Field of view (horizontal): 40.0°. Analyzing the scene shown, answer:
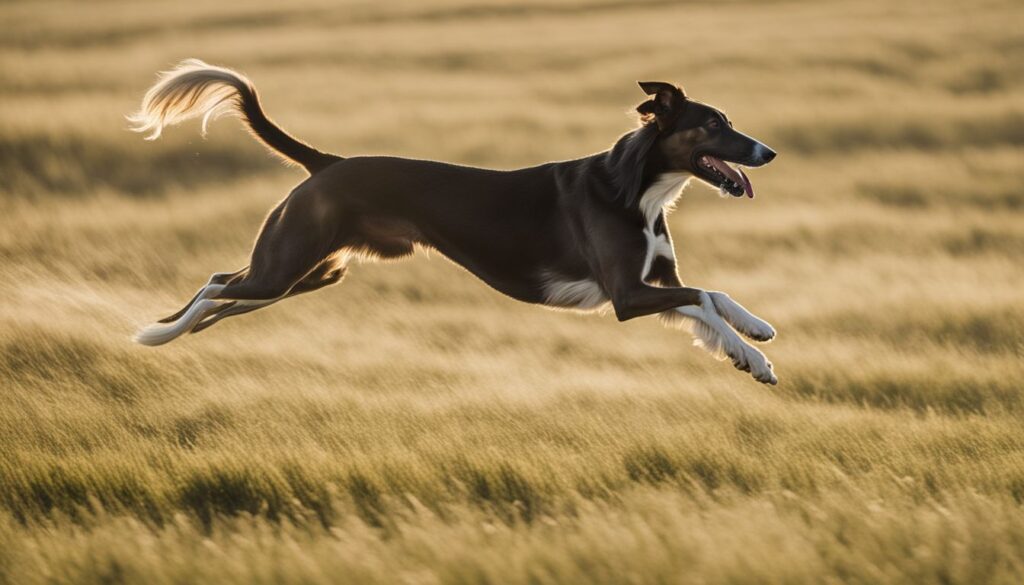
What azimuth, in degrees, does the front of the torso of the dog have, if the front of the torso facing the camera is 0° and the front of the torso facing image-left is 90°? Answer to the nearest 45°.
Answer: approximately 270°
